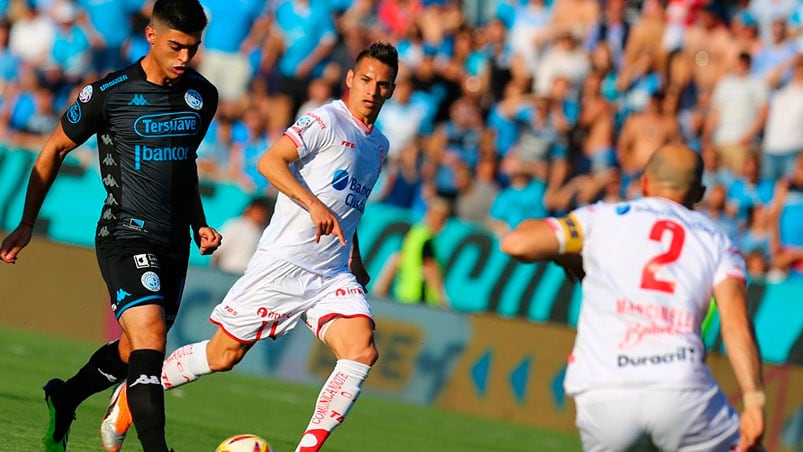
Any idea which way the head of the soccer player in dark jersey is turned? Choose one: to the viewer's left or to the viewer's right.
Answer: to the viewer's right

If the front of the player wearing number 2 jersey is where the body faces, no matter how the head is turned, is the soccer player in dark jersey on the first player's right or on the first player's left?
on the first player's left

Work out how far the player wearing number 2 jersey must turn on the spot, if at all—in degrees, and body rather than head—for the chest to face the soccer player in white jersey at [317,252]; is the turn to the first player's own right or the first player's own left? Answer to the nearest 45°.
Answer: approximately 45° to the first player's own left

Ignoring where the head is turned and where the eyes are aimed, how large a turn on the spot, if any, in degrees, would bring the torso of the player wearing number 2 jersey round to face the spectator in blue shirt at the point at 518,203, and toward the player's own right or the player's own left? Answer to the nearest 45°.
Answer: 0° — they already face them

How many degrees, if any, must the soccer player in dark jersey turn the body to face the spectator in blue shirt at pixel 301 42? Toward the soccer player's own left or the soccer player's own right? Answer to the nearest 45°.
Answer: approximately 135° to the soccer player's own left

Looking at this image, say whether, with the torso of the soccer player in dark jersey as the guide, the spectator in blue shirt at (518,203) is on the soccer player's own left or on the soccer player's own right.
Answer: on the soccer player's own left

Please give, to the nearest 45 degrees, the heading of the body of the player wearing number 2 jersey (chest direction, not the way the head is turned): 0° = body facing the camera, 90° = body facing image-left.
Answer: approximately 180°
